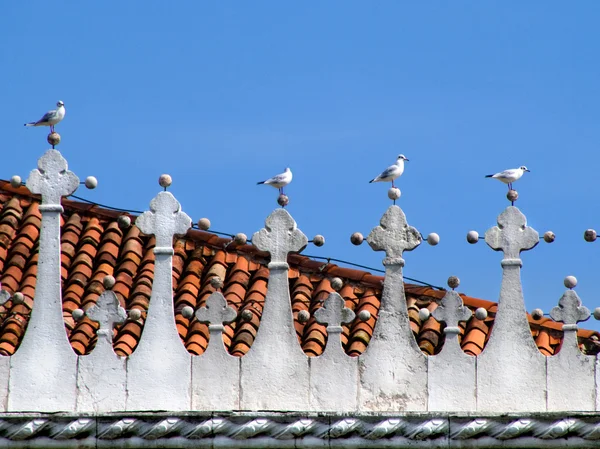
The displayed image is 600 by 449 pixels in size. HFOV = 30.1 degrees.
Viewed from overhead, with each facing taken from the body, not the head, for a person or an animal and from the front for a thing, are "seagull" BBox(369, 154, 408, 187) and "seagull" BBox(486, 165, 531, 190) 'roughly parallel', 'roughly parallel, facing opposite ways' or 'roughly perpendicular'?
roughly parallel

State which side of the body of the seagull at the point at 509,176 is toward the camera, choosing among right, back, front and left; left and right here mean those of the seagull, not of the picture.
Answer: right

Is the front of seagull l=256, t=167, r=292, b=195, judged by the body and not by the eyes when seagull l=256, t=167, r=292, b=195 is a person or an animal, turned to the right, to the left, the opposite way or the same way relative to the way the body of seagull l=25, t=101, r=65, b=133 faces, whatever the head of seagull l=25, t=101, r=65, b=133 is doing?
the same way

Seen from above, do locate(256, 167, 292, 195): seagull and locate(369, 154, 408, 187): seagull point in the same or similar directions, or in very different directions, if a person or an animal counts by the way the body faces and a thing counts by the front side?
same or similar directions

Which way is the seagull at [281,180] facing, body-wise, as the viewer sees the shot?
to the viewer's right

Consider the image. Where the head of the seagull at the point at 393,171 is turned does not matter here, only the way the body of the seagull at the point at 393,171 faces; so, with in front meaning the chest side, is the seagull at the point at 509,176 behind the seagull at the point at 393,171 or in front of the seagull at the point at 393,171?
in front

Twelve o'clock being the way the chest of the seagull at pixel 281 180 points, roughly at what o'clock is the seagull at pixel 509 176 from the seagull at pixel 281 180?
the seagull at pixel 509 176 is roughly at 12 o'clock from the seagull at pixel 281 180.

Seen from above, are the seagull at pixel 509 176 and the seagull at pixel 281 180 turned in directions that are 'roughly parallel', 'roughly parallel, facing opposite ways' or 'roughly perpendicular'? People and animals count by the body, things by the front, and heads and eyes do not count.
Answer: roughly parallel

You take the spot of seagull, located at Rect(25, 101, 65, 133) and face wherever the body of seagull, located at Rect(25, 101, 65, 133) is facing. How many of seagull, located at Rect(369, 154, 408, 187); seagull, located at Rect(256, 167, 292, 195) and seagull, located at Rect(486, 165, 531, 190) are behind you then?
0

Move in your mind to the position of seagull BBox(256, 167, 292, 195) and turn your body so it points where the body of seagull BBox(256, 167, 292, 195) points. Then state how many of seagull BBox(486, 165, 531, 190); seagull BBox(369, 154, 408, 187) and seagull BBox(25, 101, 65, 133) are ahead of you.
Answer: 2

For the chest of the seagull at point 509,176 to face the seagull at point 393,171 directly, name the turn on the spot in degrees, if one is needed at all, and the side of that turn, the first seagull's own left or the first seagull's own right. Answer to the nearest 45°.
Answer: approximately 180°

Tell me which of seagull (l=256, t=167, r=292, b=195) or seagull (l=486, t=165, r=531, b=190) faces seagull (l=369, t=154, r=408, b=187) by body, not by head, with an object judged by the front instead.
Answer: seagull (l=256, t=167, r=292, b=195)

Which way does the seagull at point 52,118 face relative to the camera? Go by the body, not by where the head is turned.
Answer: to the viewer's right

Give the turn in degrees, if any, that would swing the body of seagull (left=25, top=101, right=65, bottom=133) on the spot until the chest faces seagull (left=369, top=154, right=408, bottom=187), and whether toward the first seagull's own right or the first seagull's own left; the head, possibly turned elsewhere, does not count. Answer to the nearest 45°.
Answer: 0° — it already faces it

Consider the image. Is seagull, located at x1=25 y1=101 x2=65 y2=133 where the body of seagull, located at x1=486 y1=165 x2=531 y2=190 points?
no

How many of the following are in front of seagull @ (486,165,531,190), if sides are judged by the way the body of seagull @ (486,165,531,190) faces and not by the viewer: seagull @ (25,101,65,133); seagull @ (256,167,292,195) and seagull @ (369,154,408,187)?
0

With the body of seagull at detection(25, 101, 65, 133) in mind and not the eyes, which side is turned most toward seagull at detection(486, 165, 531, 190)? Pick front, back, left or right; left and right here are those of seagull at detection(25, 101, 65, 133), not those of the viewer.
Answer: front

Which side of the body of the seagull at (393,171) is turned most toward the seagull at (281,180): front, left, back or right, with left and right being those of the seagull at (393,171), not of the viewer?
back

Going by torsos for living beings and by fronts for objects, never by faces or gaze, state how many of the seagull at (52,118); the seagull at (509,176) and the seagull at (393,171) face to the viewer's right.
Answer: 3

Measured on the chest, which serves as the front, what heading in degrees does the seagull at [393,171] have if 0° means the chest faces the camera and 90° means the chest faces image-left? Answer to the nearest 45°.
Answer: approximately 270°
